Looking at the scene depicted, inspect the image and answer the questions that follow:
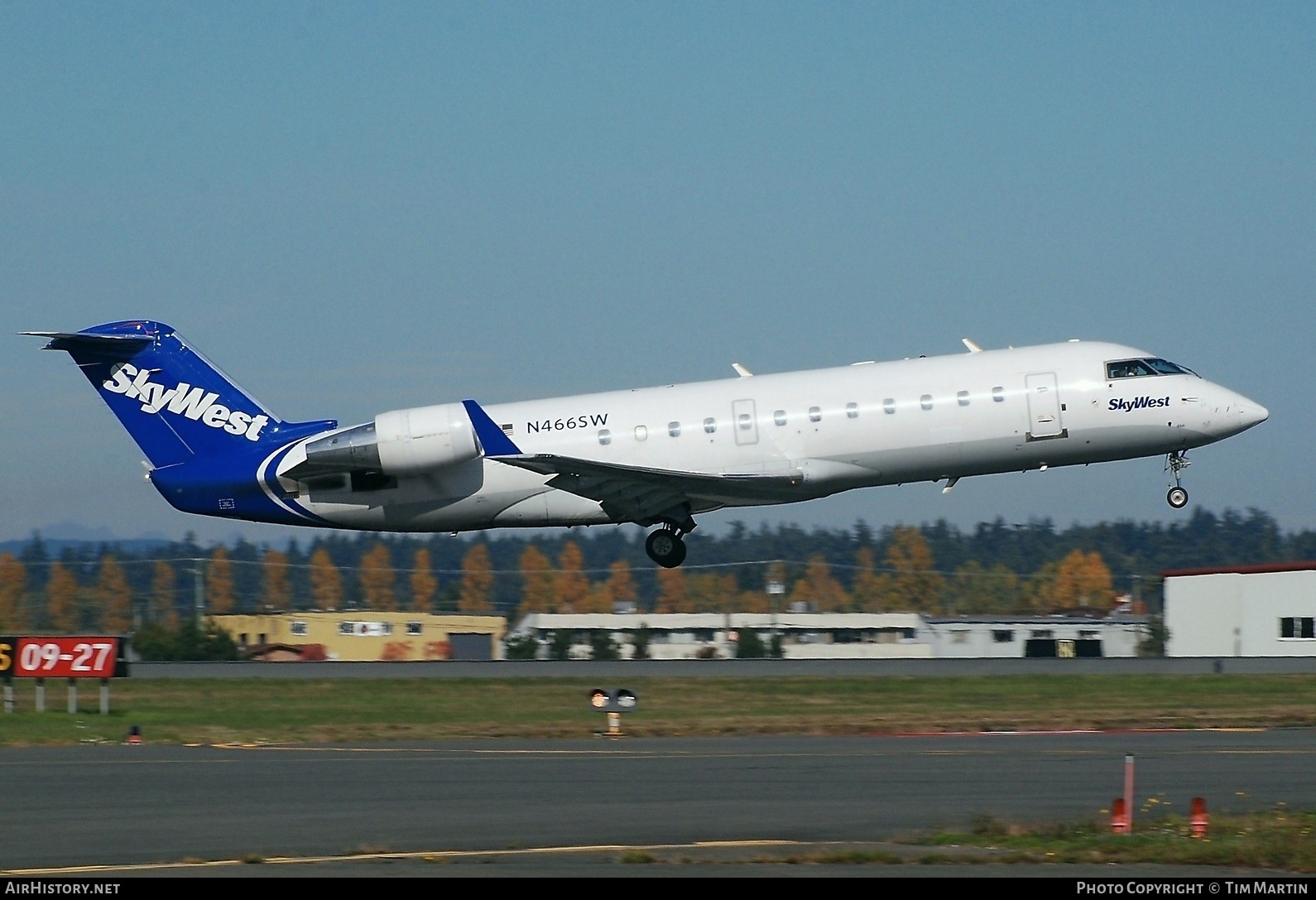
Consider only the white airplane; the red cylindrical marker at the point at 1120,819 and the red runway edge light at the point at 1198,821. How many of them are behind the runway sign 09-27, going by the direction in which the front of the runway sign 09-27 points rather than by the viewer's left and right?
0

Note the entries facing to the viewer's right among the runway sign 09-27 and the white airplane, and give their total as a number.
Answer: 1

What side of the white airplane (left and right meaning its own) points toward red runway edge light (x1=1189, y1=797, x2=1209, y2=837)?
right

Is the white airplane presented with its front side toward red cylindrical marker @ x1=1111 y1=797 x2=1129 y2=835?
no

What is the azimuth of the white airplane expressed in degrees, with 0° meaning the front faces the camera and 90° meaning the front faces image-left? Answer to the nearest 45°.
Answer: approximately 270°

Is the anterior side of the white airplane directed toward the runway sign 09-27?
no

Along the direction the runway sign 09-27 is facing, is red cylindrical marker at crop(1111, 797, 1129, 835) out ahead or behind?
ahead

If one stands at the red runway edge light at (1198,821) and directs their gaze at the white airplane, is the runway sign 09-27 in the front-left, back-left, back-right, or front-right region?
front-left

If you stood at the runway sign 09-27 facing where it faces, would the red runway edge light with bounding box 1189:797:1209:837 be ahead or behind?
ahead

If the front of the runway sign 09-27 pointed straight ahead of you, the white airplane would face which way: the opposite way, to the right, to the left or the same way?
to the left

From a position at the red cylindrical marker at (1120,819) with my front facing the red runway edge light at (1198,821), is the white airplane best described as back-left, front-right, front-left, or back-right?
back-left

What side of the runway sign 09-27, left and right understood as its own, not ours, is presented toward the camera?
front

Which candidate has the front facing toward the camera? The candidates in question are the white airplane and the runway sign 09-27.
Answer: the runway sign 09-27

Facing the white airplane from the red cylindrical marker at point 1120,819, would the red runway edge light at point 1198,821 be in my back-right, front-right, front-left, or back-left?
back-right

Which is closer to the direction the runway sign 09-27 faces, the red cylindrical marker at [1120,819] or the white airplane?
the red cylindrical marker
